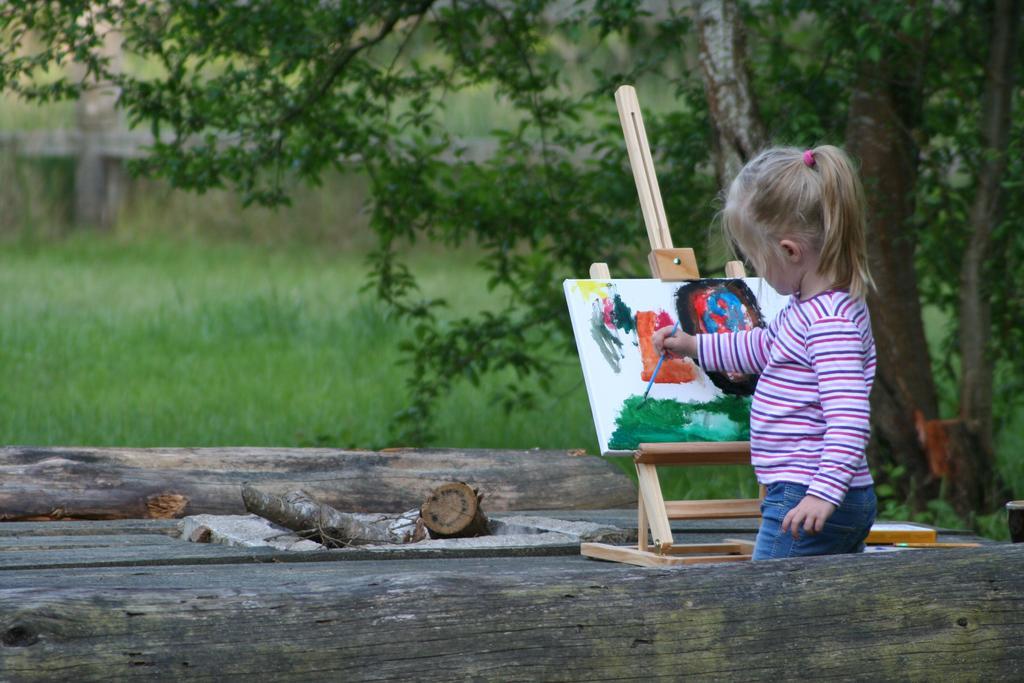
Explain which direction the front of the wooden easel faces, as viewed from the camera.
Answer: facing the viewer and to the right of the viewer

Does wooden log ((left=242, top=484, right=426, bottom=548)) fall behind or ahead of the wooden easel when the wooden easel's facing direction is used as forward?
behind

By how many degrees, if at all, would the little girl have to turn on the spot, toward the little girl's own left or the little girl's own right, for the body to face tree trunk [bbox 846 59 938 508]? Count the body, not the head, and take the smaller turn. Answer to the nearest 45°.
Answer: approximately 90° to the little girl's own right

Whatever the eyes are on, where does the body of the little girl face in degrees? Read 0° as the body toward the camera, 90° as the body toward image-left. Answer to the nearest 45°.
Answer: approximately 90°

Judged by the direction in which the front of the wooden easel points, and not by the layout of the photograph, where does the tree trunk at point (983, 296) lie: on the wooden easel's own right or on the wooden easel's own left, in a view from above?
on the wooden easel's own left

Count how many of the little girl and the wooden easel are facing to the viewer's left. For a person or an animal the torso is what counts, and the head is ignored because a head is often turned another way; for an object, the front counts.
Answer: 1

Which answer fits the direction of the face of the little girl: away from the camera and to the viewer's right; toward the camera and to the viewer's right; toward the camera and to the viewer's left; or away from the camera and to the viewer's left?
away from the camera and to the viewer's left

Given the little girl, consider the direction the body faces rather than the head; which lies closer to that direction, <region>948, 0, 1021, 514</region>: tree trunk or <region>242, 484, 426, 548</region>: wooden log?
the wooden log

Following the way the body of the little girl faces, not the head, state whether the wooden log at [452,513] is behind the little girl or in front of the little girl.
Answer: in front

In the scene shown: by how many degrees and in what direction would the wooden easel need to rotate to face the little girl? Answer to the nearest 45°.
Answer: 0° — it already faces them

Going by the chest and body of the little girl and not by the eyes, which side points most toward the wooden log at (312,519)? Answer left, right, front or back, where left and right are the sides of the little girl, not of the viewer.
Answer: front
